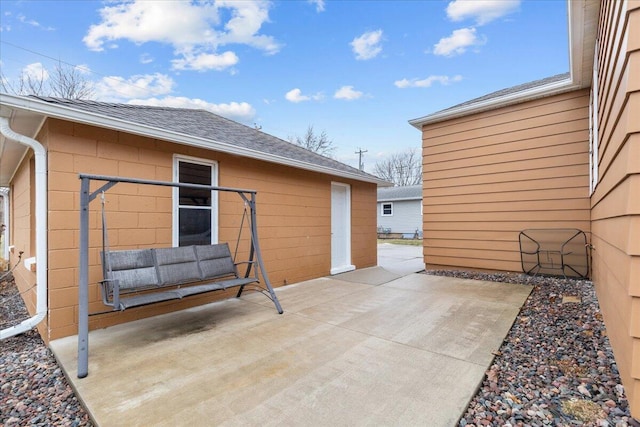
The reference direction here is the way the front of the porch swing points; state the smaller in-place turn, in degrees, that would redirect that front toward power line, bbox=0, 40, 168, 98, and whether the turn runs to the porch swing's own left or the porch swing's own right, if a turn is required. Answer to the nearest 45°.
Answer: approximately 135° to the porch swing's own left

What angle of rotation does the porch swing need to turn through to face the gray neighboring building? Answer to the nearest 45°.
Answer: approximately 90° to its left

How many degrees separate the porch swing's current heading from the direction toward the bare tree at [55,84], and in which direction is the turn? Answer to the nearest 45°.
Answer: approximately 135° to its left

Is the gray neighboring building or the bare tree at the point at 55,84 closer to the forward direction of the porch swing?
the gray neighboring building

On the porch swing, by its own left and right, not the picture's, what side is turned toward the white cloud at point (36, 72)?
back

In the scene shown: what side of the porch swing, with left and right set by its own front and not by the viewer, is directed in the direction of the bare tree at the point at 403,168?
left

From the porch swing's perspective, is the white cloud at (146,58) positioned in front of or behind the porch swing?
behind

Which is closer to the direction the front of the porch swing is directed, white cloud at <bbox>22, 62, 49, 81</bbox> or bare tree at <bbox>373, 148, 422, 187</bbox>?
the bare tree

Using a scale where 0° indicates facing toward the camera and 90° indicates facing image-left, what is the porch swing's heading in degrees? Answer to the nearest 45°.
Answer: approximately 315°

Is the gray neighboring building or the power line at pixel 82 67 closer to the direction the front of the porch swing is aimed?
the gray neighboring building
